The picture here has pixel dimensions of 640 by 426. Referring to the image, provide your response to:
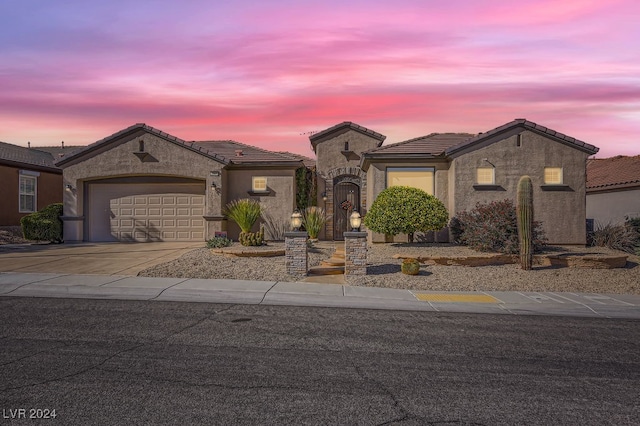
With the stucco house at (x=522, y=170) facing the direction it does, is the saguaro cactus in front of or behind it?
in front

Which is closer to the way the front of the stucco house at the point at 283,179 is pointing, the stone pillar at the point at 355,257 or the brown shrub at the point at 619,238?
the stone pillar

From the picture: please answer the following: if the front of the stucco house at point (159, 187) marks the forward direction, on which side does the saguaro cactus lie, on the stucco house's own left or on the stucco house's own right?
on the stucco house's own left

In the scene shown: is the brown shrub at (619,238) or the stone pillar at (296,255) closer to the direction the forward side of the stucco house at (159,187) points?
the stone pillar

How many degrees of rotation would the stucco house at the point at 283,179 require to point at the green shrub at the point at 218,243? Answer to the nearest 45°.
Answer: approximately 45° to its right

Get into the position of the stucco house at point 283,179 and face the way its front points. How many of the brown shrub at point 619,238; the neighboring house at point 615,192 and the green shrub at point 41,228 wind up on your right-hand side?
1

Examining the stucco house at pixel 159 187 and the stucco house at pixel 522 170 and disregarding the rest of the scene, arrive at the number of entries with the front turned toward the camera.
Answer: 2

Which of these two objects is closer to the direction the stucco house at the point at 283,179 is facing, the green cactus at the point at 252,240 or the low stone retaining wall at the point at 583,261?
the green cactus

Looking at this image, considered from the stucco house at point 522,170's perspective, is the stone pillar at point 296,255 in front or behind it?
in front

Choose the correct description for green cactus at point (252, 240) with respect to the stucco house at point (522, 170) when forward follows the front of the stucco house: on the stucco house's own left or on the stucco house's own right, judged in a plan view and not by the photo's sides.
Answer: on the stucco house's own right

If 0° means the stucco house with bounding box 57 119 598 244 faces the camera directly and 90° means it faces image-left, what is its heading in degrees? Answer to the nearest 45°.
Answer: approximately 0°
